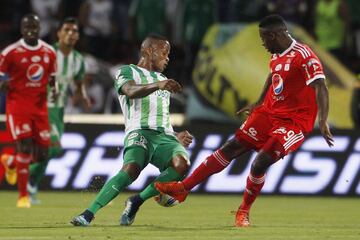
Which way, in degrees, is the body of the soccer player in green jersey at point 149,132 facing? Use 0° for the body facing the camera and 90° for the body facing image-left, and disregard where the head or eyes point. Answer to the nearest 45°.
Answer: approximately 315°

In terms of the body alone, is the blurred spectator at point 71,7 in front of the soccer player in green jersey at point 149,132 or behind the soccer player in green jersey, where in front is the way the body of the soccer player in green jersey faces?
behind

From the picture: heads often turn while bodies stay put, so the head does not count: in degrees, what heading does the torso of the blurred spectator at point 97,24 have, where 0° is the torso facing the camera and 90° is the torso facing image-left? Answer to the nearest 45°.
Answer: approximately 0°

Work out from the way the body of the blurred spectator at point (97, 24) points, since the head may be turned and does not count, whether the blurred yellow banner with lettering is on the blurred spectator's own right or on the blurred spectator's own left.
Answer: on the blurred spectator's own left

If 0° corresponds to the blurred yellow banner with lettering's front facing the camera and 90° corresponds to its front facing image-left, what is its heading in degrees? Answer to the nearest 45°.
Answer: approximately 0°

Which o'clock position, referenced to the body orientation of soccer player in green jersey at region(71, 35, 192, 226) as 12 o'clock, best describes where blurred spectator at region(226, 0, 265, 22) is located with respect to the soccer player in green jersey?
The blurred spectator is roughly at 8 o'clock from the soccer player in green jersey.
